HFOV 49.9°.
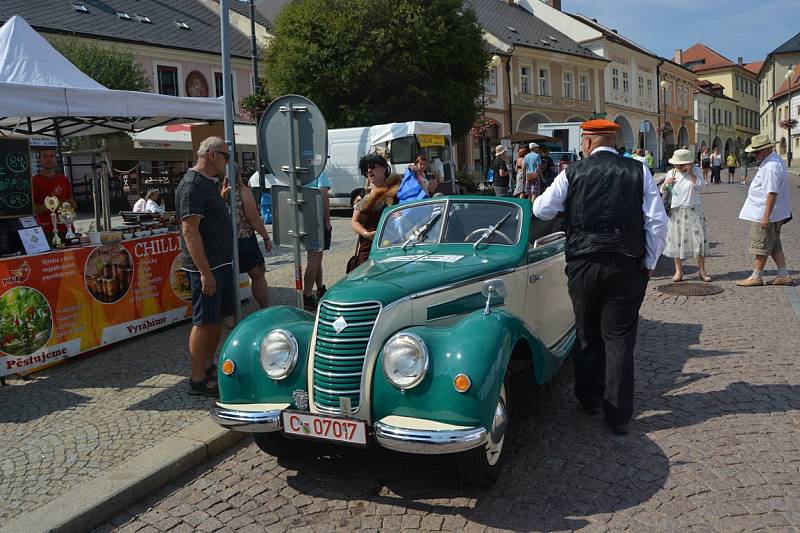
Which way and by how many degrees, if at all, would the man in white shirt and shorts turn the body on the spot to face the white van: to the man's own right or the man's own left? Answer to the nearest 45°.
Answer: approximately 45° to the man's own right

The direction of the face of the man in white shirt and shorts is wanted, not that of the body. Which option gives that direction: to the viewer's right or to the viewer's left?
to the viewer's left

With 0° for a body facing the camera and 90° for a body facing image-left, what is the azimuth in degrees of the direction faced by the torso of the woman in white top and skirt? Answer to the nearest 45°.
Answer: approximately 0°

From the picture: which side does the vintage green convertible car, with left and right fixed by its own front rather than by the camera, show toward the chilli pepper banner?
right

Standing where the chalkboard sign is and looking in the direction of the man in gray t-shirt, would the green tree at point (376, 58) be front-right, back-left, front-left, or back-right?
back-left

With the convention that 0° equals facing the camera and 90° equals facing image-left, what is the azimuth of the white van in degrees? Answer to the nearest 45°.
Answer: approximately 315°

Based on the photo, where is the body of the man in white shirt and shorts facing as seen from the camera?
to the viewer's left

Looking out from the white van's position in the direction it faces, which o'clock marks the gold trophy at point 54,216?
The gold trophy is roughly at 2 o'clock from the white van.

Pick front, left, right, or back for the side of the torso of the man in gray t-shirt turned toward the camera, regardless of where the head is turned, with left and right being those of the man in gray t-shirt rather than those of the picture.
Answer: right

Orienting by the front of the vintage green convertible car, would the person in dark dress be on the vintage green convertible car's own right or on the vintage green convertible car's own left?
on the vintage green convertible car's own right
